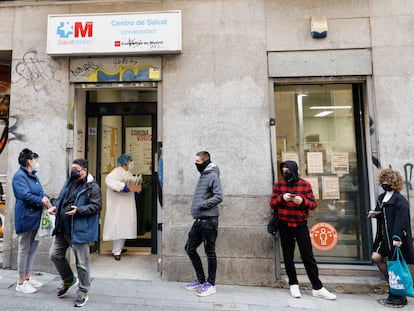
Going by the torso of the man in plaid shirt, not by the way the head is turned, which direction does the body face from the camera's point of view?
toward the camera

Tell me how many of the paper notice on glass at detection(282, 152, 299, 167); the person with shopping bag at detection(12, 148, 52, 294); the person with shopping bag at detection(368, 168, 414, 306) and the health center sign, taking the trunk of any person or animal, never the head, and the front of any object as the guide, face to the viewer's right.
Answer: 1

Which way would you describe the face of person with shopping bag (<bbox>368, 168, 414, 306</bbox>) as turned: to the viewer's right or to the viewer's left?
to the viewer's left

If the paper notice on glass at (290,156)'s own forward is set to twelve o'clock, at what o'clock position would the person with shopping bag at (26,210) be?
The person with shopping bag is roughly at 2 o'clock from the paper notice on glass.

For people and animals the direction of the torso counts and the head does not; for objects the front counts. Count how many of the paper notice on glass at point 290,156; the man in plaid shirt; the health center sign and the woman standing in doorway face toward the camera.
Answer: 3

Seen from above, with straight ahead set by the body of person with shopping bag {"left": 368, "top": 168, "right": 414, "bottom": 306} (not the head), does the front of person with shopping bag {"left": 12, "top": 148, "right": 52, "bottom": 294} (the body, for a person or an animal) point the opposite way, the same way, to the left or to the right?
the opposite way

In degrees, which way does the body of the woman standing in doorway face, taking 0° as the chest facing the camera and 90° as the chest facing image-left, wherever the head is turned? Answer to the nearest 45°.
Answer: approximately 270°

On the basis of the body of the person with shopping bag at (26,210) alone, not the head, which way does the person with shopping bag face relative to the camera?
to the viewer's right

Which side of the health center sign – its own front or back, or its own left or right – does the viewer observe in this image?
front

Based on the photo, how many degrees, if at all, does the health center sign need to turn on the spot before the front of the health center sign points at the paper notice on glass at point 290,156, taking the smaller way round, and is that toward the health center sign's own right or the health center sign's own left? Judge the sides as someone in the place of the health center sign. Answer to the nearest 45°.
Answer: approximately 90° to the health center sign's own left

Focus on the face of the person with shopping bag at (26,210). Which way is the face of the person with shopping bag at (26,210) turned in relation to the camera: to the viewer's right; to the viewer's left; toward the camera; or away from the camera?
to the viewer's right
